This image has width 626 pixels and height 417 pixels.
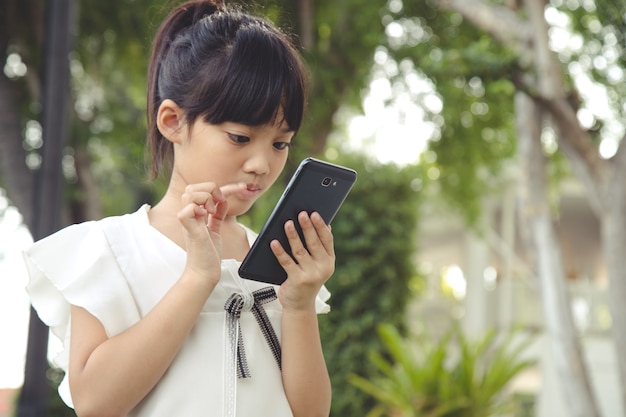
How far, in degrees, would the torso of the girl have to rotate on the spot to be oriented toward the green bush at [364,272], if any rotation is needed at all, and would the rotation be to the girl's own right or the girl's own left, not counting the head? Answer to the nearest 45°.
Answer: approximately 135° to the girl's own left

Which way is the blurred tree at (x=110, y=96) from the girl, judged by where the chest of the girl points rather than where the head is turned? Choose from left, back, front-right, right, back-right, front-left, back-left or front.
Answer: back-left

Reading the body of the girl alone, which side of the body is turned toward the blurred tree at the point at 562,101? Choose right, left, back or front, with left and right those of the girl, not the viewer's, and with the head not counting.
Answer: left

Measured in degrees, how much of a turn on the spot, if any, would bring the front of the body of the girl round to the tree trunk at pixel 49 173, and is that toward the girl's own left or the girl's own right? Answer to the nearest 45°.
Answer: approximately 135° to the girl's own left

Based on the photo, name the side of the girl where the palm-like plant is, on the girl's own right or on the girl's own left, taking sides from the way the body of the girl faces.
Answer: on the girl's own left

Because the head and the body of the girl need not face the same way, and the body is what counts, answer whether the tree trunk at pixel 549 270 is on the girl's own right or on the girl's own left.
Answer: on the girl's own left

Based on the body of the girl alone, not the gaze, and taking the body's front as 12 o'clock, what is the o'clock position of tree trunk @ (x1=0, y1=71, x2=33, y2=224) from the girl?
The tree trunk is roughly at 7 o'clock from the girl.

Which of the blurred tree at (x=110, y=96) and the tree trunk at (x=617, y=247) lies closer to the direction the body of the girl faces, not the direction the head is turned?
the tree trunk

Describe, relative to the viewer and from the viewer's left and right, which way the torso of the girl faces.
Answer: facing the viewer and to the right of the viewer
